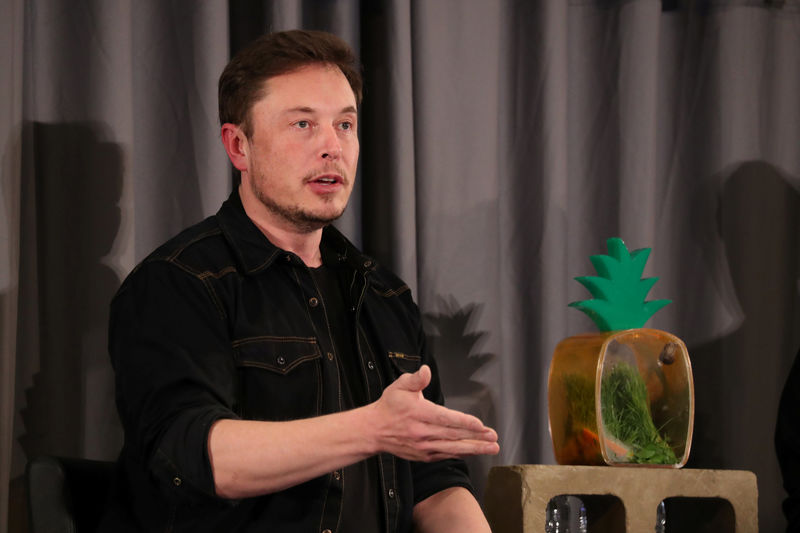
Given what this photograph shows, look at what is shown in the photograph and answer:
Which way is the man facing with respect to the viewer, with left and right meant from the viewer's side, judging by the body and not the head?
facing the viewer and to the right of the viewer

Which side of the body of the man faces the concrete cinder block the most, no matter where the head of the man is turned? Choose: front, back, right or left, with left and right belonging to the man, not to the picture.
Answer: left

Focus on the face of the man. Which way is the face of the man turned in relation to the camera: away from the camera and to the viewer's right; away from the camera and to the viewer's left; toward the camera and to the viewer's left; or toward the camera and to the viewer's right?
toward the camera and to the viewer's right

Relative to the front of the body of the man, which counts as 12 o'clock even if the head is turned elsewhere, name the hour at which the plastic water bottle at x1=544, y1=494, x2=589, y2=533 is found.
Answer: The plastic water bottle is roughly at 9 o'clock from the man.
